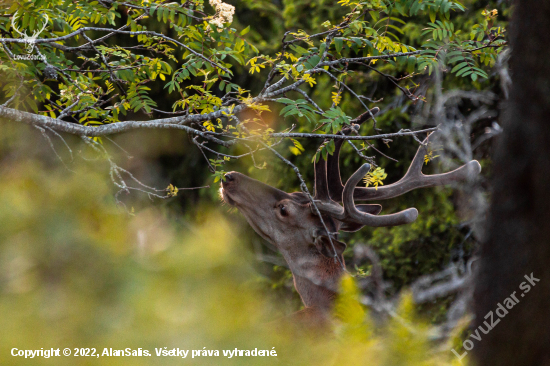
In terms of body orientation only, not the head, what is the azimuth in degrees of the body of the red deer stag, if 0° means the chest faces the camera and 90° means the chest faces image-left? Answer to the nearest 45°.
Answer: approximately 90°

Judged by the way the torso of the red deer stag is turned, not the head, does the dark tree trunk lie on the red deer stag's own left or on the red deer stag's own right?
on the red deer stag's own left
